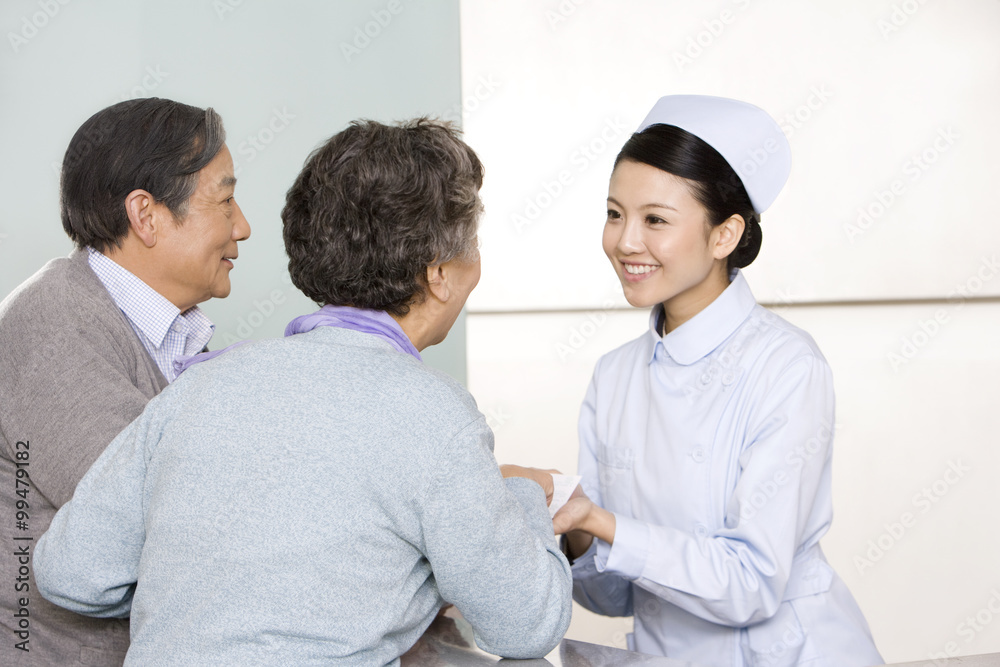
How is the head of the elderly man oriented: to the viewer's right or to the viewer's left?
to the viewer's right

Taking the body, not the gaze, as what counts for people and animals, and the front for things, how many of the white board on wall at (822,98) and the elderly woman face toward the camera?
1

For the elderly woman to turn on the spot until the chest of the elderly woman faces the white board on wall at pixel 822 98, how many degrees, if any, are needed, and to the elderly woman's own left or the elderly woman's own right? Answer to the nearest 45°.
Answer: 0° — they already face it

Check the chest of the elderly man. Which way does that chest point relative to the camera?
to the viewer's right

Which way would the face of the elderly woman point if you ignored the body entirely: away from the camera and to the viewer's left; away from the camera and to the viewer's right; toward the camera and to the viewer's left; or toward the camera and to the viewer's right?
away from the camera and to the viewer's right

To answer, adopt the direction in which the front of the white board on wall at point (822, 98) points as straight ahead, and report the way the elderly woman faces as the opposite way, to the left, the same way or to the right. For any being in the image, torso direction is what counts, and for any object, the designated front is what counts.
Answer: the opposite way

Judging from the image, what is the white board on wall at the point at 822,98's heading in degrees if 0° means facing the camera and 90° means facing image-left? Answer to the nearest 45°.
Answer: approximately 0°
